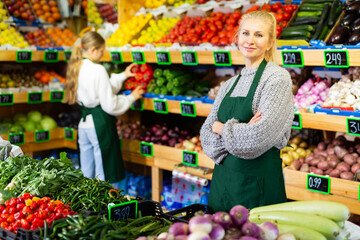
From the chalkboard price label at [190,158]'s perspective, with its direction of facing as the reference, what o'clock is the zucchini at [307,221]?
The zucchini is roughly at 10 o'clock from the chalkboard price label.

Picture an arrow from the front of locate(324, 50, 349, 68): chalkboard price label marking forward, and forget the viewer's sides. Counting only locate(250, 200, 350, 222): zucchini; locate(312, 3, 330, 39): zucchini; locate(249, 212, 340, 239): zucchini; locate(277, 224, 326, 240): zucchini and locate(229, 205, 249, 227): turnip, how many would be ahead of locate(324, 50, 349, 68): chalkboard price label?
4

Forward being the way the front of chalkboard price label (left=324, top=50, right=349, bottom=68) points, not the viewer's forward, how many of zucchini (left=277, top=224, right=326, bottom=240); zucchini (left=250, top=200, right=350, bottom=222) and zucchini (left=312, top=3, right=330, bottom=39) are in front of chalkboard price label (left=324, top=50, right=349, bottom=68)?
2

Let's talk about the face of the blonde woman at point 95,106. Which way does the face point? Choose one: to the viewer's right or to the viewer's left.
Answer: to the viewer's right

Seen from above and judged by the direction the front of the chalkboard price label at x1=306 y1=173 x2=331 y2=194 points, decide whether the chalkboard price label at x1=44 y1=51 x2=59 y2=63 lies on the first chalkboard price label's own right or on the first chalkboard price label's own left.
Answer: on the first chalkboard price label's own right

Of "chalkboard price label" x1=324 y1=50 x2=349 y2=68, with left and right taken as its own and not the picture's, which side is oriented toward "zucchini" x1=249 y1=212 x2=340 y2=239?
front

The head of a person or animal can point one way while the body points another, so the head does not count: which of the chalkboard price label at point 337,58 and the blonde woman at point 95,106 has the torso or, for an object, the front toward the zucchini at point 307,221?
the chalkboard price label

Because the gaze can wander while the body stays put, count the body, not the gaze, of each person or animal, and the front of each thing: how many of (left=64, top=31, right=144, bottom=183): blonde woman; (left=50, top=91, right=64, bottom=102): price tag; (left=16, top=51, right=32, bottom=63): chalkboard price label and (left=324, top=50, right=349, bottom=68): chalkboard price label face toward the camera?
3

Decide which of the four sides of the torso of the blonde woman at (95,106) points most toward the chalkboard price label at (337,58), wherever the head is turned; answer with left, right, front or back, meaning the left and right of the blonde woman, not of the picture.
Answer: right

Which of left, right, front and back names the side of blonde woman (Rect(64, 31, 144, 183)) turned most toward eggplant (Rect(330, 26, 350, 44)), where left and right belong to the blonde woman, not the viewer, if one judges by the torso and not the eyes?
right

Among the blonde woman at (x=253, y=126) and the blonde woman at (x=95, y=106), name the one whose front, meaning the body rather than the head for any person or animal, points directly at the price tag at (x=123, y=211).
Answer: the blonde woman at (x=253, y=126)

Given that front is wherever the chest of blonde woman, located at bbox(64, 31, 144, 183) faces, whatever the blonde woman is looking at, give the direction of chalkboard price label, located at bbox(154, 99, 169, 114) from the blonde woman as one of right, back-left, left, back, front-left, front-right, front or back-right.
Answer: front-right
